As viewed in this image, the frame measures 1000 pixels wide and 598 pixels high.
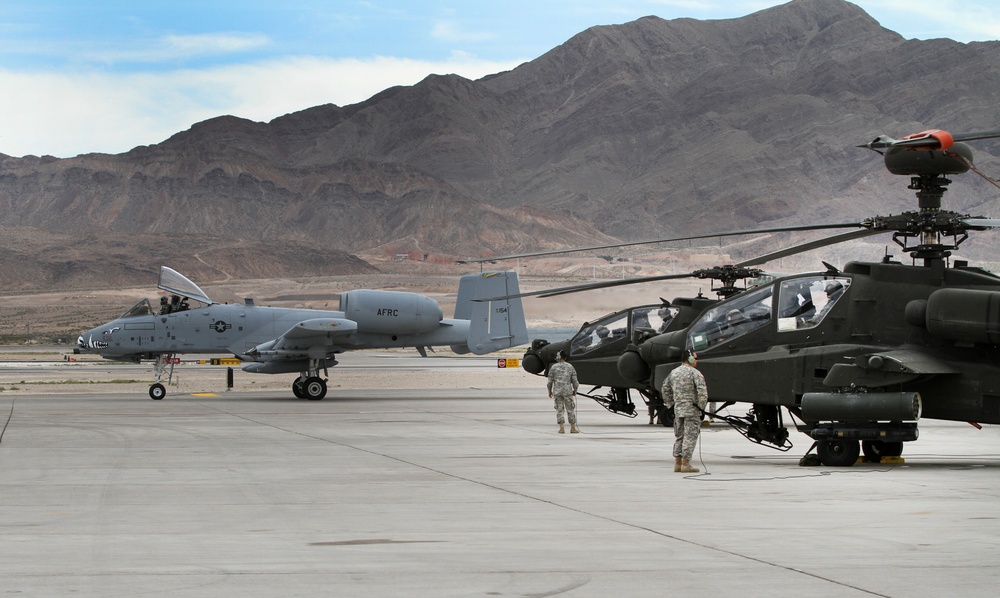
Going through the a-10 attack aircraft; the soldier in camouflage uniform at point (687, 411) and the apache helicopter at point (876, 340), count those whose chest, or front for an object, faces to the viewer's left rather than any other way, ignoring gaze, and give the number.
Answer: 2

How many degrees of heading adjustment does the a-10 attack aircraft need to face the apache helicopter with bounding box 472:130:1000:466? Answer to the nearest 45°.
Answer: approximately 90° to its left

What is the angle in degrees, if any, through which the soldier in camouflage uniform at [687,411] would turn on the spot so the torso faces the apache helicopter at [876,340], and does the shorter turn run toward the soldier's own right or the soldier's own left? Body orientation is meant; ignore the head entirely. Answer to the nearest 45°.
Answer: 0° — they already face it

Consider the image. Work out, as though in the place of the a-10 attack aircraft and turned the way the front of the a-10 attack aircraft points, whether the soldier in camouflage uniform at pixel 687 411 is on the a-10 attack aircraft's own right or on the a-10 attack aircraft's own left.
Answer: on the a-10 attack aircraft's own left

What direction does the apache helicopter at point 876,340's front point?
to the viewer's left

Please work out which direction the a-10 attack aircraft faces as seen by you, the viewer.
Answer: facing to the left of the viewer

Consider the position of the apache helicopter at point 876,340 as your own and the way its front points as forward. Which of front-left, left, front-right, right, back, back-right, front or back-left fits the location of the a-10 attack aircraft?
front-right

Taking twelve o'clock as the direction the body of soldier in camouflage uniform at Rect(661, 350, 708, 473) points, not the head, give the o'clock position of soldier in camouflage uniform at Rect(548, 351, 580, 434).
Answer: soldier in camouflage uniform at Rect(548, 351, 580, 434) is roughly at 10 o'clock from soldier in camouflage uniform at Rect(661, 350, 708, 473).

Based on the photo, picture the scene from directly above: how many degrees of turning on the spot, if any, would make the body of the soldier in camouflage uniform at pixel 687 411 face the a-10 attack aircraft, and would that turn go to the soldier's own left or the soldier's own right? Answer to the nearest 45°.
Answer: approximately 90° to the soldier's own left

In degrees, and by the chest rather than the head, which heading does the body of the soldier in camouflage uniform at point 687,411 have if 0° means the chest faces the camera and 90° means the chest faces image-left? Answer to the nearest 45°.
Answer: approximately 225°
